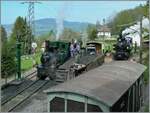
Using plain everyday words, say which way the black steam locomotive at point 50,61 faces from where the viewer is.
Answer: facing the viewer and to the left of the viewer

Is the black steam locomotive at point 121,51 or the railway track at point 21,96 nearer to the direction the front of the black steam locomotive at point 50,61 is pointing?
the railway track

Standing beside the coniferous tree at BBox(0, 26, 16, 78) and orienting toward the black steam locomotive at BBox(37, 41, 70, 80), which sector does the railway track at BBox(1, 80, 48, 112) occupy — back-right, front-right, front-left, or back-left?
front-right

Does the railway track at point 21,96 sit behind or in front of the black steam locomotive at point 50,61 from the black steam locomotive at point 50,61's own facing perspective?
in front

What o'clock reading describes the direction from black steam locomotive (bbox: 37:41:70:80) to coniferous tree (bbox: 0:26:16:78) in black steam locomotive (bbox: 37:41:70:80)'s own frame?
The coniferous tree is roughly at 2 o'clock from the black steam locomotive.

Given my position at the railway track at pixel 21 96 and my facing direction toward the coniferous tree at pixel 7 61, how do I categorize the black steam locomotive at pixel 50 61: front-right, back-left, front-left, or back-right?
front-right

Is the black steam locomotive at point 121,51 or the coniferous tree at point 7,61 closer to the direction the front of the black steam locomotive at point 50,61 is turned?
the coniferous tree
